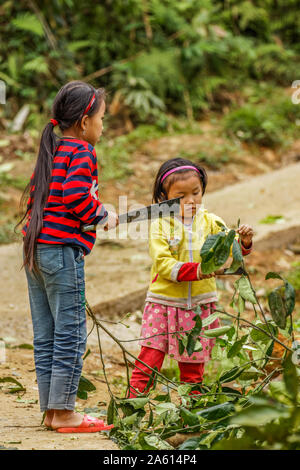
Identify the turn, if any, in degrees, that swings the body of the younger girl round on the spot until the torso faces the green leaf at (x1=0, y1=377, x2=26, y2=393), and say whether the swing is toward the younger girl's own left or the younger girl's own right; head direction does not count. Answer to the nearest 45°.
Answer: approximately 135° to the younger girl's own right

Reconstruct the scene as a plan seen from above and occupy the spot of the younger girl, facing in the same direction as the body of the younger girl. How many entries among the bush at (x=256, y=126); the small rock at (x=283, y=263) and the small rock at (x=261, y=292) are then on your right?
0

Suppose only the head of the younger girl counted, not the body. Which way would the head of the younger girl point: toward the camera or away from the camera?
toward the camera

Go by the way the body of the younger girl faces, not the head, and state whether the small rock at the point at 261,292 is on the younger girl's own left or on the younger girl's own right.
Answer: on the younger girl's own left

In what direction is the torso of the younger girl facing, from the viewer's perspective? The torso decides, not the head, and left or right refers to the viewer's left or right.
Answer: facing the viewer and to the right of the viewer

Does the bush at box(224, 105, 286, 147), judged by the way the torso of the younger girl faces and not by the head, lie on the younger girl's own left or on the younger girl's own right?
on the younger girl's own left

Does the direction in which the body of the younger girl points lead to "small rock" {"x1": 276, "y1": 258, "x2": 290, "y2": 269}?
no
